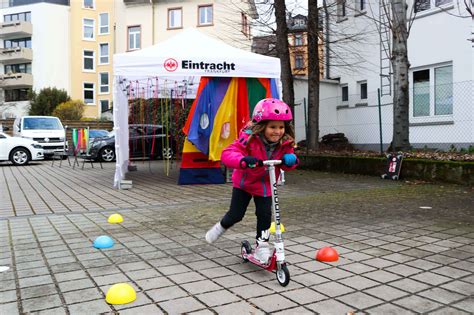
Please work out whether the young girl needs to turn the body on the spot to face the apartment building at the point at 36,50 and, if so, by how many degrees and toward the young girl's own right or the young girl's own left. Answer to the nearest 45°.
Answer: approximately 180°

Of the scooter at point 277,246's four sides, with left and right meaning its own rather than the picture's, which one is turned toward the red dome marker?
left

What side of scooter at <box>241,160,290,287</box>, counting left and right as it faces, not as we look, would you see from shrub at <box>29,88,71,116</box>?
back

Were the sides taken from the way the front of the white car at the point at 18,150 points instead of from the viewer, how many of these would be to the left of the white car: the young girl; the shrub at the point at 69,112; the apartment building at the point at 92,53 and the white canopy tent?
2

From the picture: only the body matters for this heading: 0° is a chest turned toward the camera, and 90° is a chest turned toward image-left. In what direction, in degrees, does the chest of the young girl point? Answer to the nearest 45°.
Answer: approximately 315°

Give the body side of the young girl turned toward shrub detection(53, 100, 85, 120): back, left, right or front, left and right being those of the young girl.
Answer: back
